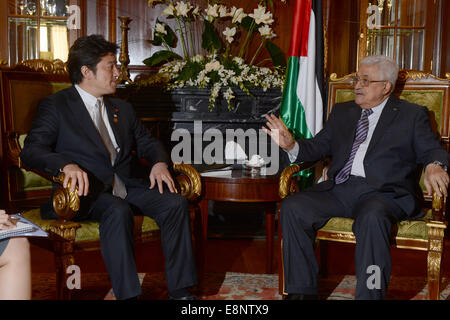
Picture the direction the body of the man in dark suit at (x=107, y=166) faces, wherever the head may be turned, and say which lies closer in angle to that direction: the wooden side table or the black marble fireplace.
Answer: the wooden side table

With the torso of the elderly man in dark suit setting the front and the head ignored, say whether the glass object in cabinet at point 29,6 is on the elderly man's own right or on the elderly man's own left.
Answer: on the elderly man's own right

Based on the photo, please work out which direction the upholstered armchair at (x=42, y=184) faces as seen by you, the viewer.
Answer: facing the viewer and to the right of the viewer

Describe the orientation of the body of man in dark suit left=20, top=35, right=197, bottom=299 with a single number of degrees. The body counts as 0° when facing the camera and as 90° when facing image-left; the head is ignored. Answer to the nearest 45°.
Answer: approximately 315°

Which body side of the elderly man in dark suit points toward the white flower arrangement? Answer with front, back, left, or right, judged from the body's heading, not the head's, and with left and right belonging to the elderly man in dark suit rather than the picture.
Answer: right

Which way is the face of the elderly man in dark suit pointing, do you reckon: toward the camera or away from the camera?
toward the camera

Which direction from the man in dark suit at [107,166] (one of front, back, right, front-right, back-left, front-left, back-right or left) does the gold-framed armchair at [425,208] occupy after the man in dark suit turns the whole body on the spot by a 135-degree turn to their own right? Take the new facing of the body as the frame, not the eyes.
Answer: back

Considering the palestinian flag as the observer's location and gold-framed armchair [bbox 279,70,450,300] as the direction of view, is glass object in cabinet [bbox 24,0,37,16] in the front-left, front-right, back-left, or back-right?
back-right

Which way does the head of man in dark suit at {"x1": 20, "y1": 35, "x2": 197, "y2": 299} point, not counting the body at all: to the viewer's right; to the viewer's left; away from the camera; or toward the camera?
to the viewer's right
